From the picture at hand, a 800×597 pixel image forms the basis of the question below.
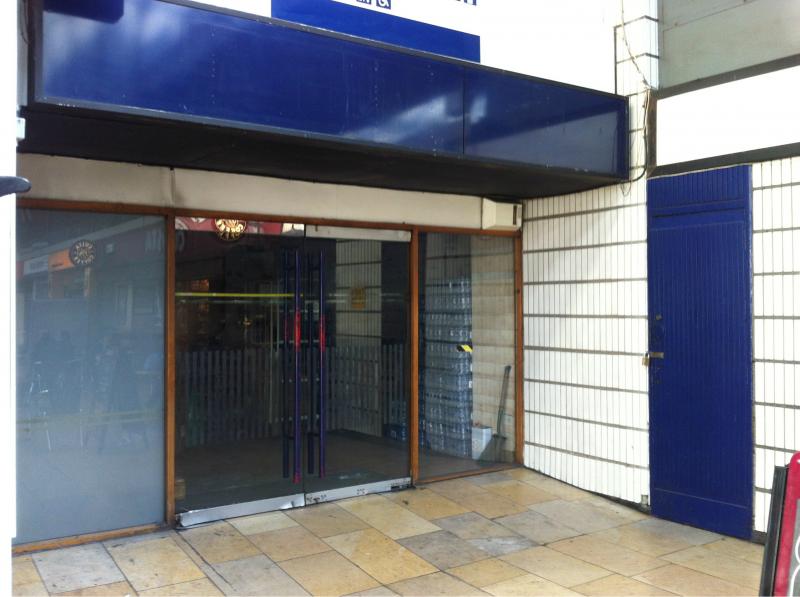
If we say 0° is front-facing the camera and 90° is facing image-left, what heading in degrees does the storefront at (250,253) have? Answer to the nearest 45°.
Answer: approximately 315°
